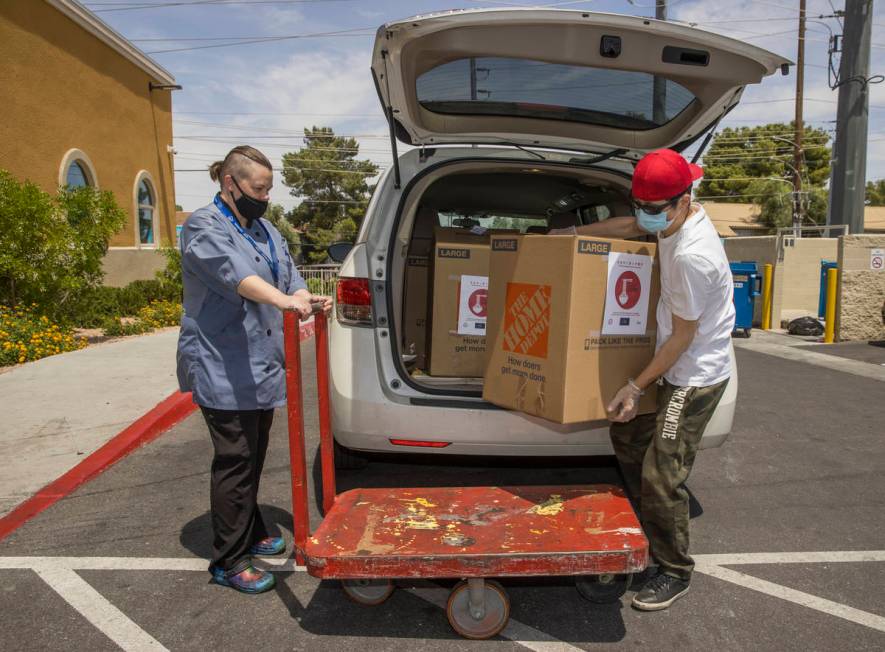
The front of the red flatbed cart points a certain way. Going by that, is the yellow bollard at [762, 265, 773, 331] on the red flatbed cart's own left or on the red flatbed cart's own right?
on the red flatbed cart's own left

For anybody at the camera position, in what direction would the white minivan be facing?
facing away from the viewer

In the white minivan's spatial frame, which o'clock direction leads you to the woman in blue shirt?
The woman in blue shirt is roughly at 8 o'clock from the white minivan.

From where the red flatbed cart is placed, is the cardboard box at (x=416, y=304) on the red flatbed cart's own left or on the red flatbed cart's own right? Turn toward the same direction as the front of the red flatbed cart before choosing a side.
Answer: on the red flatbed cart's own left

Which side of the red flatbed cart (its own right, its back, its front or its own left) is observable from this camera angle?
right

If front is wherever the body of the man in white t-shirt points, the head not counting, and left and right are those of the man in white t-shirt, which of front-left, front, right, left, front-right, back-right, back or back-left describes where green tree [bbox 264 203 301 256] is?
right
